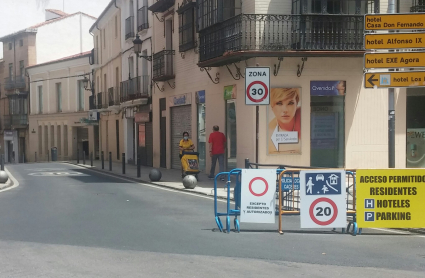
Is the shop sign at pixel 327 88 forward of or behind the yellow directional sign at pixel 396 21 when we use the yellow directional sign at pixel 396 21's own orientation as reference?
behind

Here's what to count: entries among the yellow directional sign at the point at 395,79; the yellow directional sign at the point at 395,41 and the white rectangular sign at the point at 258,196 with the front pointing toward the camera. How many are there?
3

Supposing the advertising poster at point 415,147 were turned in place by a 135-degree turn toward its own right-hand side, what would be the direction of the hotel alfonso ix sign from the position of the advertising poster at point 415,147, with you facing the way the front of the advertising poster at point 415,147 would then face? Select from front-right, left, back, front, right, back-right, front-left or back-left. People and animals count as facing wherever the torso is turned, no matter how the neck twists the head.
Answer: back-left

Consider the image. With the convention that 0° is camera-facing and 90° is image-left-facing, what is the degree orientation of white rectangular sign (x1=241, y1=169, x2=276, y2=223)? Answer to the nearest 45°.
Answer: approximately 0°

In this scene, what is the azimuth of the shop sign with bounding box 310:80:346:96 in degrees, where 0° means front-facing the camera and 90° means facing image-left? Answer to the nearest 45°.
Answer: approximately 0°
